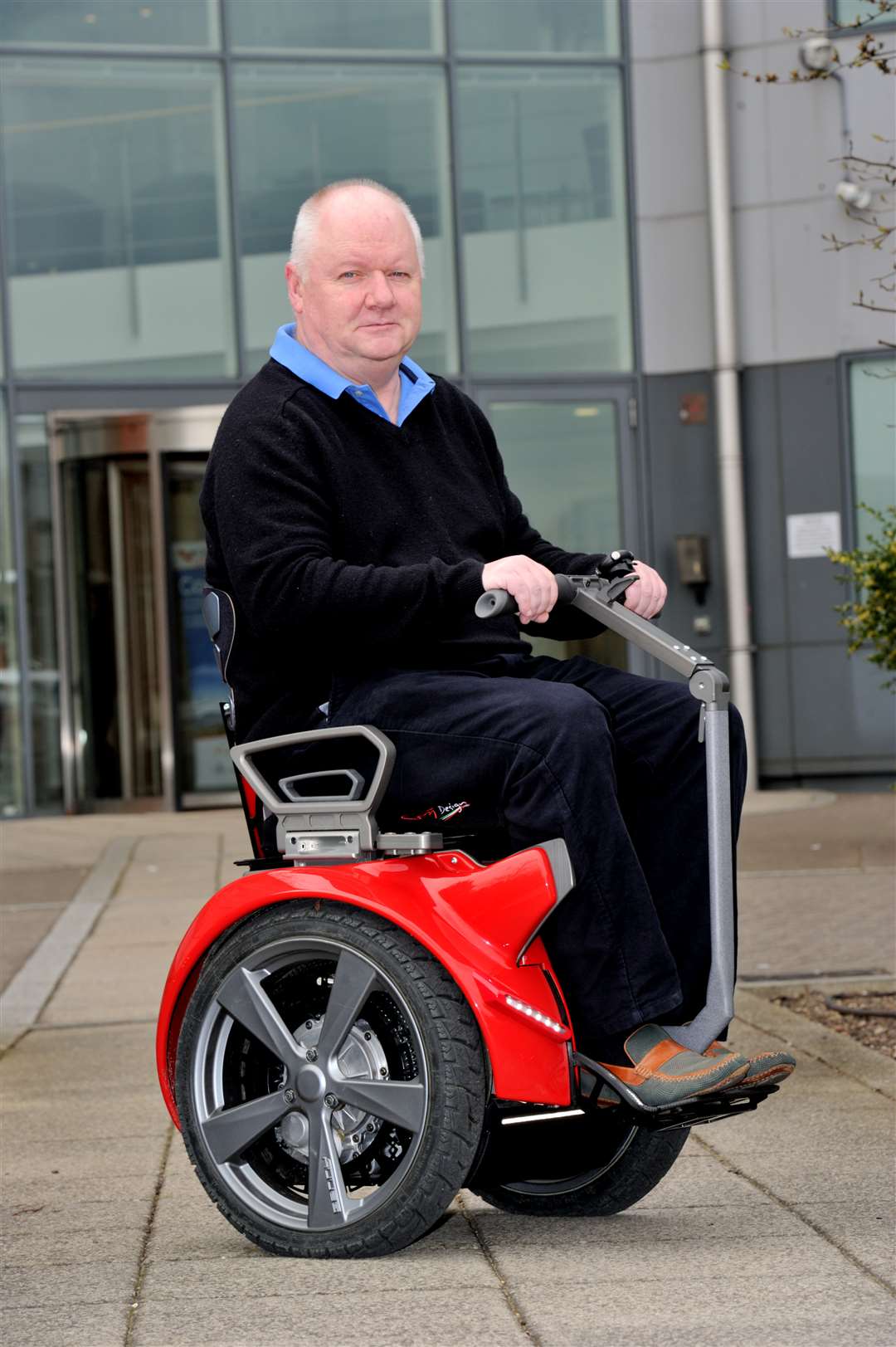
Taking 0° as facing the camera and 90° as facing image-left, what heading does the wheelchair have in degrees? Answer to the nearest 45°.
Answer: approximately 315°

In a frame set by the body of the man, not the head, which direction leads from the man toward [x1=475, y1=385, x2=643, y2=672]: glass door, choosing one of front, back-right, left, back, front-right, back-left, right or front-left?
back-left

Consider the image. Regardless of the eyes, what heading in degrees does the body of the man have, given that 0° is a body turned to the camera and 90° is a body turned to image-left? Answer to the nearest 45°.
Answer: approximately 315°

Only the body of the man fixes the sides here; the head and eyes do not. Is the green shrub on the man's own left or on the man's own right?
on the man's own left

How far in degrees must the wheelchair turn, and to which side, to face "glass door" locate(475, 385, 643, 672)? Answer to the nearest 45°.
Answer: approximately 135° to its left
